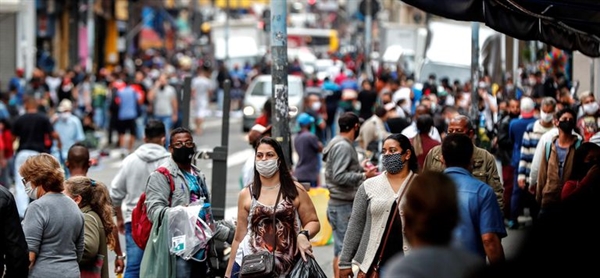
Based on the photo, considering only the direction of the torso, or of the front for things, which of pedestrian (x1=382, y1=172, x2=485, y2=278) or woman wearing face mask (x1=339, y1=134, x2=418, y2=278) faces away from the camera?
the pedestrian

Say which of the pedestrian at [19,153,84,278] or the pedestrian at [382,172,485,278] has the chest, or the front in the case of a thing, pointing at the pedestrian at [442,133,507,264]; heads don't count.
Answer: the pedestrian at [382,172,485,278]

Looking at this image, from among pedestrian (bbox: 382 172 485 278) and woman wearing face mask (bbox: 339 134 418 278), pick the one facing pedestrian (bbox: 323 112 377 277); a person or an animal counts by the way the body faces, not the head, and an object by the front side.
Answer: pedestrian (bbox: 382 172 485 278)

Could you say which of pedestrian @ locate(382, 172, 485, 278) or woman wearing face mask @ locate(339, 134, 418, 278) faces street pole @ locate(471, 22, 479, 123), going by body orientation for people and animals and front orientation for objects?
the pedestrian

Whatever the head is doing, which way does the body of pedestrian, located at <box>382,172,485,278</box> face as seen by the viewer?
away from the camera

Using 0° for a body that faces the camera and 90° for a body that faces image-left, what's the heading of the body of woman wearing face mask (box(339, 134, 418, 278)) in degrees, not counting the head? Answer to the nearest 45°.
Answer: approximately 315°

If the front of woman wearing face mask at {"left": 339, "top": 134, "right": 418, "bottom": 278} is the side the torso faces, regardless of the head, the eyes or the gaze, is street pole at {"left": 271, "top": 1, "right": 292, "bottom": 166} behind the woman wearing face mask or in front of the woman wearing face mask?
behind

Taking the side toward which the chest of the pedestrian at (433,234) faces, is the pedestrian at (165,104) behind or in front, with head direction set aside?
in front

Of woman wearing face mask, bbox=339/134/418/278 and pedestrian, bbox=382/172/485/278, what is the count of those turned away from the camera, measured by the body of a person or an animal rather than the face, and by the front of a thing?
1

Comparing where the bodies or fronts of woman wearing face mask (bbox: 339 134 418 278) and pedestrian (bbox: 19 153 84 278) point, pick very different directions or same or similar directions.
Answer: very different directions

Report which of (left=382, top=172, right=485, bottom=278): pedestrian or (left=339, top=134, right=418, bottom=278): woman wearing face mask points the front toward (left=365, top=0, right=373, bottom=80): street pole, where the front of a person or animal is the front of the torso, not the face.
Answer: the pedestrian

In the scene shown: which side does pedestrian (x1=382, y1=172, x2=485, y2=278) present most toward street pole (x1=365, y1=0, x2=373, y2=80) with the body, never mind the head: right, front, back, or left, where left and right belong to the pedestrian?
front
